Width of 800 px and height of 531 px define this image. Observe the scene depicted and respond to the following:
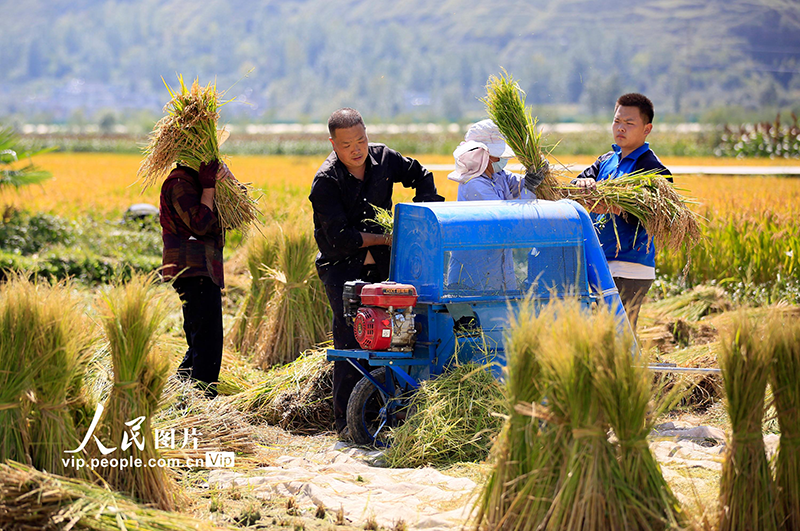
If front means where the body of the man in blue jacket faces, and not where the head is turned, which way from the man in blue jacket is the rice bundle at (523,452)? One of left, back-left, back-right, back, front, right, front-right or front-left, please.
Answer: front-left

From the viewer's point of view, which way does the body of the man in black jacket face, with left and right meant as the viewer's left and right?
facing the viewer and to the right of the viewer

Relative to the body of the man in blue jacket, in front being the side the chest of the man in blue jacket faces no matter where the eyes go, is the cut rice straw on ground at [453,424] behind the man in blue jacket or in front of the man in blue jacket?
in front

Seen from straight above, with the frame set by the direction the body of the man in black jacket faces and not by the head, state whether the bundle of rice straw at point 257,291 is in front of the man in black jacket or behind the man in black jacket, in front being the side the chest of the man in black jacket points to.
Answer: behind

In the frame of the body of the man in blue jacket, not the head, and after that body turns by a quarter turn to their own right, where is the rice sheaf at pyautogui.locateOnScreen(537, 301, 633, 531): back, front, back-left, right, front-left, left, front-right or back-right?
back-left

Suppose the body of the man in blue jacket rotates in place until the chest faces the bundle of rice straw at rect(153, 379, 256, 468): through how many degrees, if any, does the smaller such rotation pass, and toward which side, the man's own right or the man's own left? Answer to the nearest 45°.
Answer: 0° — they already face it

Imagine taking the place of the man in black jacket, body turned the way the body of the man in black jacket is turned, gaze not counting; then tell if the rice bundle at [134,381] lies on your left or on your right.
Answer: on your right

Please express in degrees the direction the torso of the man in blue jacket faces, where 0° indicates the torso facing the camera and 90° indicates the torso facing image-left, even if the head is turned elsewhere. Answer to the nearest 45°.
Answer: approximately 45°
